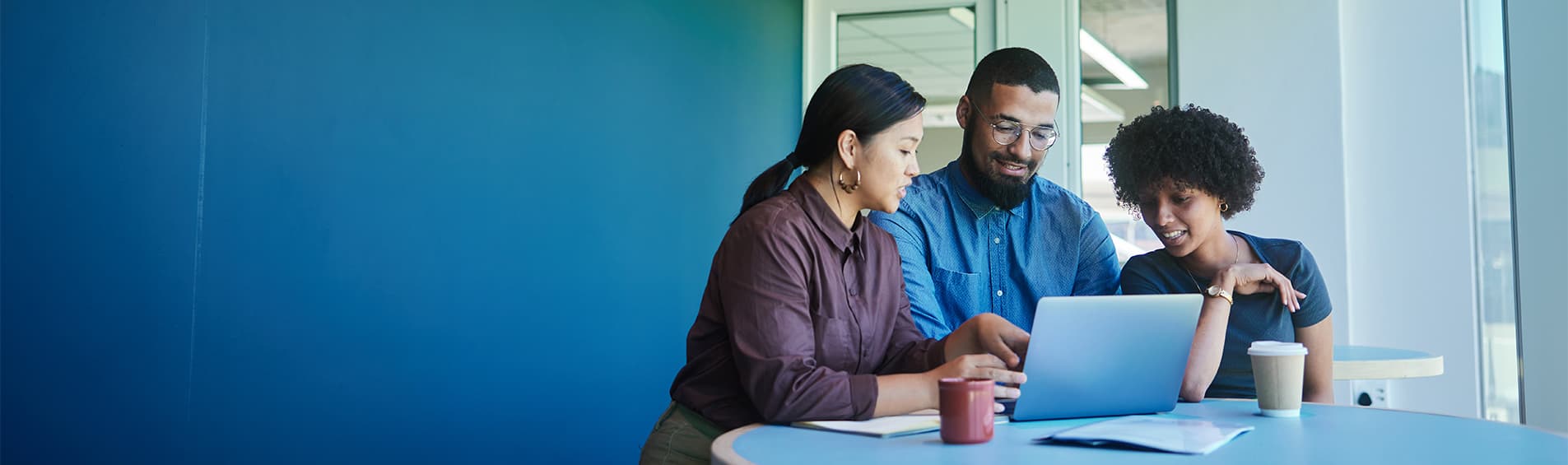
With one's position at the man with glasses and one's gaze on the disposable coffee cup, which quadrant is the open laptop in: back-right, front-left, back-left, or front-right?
front-right

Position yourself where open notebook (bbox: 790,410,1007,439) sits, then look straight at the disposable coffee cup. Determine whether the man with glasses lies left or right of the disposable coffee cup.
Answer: left

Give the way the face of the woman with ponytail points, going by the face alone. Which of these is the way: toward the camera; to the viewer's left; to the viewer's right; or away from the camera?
to the viewer's right

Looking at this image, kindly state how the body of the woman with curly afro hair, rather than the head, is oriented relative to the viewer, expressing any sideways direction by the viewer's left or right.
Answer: facing the viewer and to the left of the viewer

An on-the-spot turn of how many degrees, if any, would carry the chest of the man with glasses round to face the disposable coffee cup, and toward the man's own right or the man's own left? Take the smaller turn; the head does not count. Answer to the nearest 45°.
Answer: approximately 45° to the man's own left

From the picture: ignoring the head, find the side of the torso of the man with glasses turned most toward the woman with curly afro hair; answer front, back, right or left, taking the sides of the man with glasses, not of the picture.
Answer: left

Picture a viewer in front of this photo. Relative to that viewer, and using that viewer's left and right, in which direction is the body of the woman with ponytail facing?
facing the viewer and to the right of the viewer

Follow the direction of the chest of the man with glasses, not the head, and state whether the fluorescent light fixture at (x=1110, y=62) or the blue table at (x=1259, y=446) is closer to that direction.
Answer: the blue table

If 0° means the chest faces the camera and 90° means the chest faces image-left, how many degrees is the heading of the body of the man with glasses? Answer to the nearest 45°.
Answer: approximately 0°

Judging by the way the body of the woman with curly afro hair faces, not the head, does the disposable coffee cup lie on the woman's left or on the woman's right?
on the woman's left

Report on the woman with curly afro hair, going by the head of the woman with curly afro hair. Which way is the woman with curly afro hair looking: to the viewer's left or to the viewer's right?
to the viewer's left

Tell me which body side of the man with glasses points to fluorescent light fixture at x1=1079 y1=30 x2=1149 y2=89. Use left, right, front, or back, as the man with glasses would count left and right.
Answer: back

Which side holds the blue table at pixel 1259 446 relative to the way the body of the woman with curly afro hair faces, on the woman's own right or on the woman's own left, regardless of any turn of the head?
on the woman's own left

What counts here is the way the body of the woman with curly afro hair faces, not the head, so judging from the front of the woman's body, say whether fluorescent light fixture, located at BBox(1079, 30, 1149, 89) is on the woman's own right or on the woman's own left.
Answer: on the woman's own right

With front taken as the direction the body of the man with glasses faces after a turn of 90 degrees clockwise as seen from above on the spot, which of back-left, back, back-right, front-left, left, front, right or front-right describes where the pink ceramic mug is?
left

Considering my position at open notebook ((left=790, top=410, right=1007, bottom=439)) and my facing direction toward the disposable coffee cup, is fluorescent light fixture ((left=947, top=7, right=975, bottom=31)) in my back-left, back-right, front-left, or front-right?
front-left

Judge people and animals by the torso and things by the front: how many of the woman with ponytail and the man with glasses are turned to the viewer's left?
0
